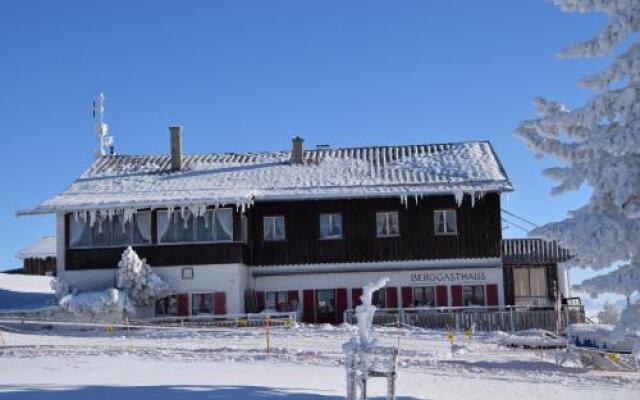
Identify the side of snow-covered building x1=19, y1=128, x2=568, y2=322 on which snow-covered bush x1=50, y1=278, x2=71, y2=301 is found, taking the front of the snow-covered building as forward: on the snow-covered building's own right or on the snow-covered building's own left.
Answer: on the snow-covered building's own right

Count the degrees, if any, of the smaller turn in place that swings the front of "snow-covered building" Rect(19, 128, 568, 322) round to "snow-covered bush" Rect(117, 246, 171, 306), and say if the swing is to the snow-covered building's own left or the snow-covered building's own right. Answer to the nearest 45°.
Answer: approximately 90° to the snow-covered building's own right

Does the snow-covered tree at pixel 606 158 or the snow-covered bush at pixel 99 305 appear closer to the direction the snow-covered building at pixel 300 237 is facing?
the snow-covered tree

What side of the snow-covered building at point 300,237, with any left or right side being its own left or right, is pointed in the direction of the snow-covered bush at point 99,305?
right

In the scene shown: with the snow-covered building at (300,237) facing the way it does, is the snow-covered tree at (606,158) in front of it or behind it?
in front

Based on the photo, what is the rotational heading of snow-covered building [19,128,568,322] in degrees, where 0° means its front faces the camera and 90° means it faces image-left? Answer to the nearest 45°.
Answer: approximately 0°
